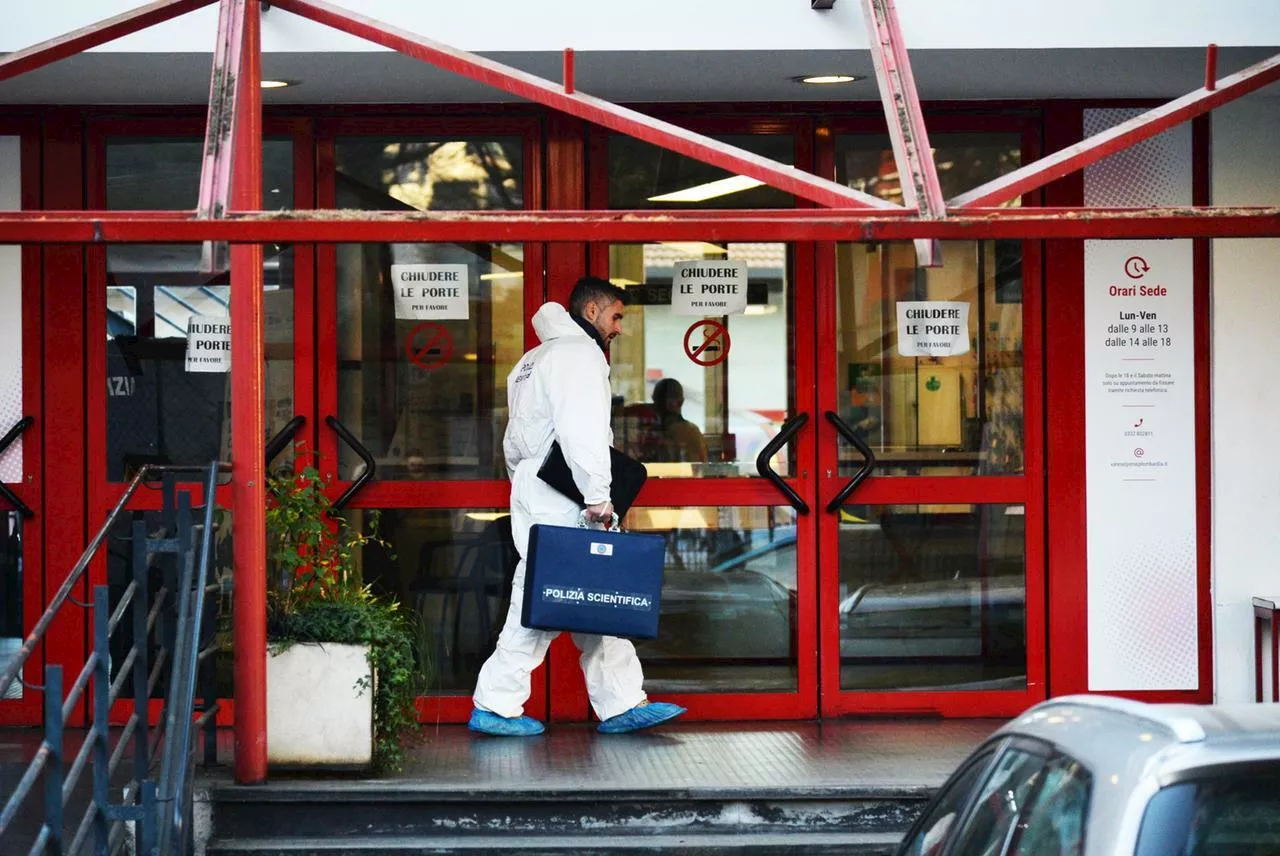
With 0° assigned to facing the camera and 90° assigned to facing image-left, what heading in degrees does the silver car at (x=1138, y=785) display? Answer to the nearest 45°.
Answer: approximately 135°

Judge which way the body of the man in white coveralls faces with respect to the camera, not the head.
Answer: to the viewer's right

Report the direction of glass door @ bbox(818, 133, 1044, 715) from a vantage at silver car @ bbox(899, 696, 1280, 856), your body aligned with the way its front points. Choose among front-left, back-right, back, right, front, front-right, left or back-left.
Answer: front-right

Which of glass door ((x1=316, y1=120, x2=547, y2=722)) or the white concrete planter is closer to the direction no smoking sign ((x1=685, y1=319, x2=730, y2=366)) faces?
the white concrete planter

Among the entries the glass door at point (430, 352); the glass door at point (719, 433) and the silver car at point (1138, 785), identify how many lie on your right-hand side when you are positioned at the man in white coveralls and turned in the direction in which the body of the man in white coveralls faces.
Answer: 1

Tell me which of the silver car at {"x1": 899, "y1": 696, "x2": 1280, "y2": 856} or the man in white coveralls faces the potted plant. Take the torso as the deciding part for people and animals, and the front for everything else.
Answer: the silver car

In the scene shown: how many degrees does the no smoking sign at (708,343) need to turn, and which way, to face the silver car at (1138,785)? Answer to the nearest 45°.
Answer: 0° — it already faces it

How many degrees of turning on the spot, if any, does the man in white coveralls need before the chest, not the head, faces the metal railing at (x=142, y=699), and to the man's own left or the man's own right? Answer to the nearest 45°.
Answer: approximately 135° to the man's own right

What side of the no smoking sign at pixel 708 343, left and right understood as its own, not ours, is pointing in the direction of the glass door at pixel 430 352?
right

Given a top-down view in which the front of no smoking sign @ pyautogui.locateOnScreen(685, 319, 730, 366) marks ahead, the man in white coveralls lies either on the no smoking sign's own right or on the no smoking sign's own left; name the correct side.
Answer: on the no smoking sign's own right

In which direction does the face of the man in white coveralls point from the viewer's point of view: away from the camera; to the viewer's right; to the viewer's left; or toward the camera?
to the viewer's right
